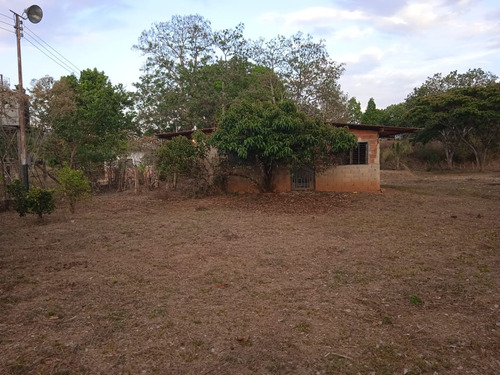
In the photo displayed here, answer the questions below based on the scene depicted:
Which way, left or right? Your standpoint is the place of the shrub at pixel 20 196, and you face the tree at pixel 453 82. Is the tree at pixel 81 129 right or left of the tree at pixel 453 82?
left

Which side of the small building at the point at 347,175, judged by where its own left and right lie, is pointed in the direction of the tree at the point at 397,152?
back

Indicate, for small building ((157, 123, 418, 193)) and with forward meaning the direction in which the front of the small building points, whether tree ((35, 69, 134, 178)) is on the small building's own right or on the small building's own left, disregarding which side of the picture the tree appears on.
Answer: on the small building's own right

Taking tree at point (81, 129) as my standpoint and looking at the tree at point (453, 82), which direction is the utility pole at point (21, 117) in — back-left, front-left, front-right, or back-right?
back-right

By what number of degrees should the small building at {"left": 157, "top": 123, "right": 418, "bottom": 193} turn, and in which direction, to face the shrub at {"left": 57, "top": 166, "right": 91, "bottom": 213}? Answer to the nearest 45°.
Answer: approximately 45° to its right

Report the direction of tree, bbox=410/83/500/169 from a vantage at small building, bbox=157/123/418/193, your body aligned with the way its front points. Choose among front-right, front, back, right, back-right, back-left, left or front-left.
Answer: back-left

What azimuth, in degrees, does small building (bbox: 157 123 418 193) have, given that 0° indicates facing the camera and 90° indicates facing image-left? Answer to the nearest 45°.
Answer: approximately 0°

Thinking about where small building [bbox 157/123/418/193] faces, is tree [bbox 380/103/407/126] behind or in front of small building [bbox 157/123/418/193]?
behind

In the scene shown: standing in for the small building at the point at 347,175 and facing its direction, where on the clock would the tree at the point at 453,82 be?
The tree is roughly at 7 o'clock from the small building.

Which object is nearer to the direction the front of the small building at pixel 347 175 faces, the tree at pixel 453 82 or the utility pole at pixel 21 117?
the utility pole

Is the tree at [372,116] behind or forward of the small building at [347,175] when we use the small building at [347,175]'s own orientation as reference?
behind

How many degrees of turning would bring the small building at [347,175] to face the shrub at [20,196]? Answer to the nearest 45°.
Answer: approximately 45° to its right
